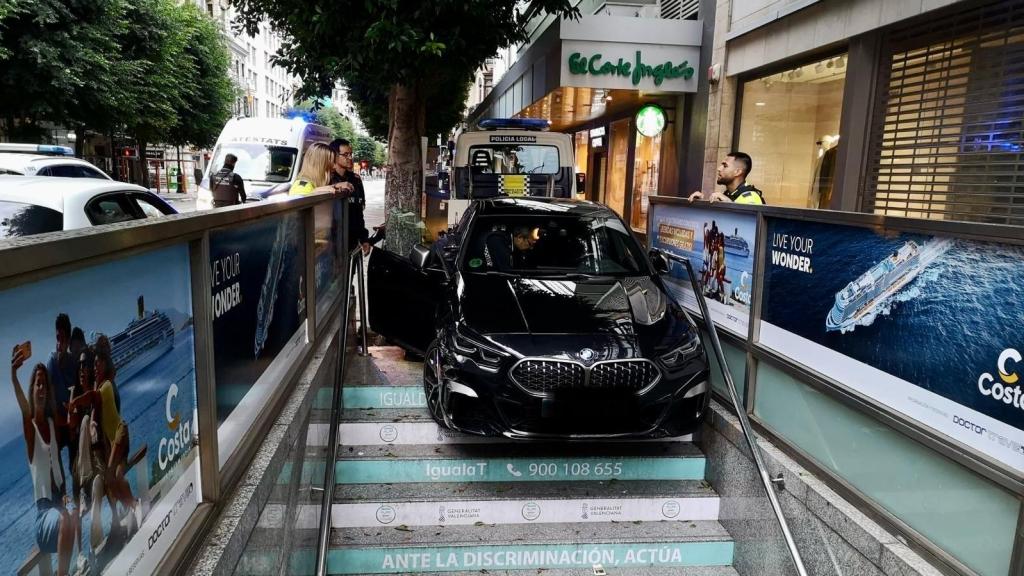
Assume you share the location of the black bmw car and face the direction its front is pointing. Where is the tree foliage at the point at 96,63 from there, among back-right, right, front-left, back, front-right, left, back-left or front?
back-right

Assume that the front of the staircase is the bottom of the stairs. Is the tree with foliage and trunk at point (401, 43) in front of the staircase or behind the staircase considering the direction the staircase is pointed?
behind

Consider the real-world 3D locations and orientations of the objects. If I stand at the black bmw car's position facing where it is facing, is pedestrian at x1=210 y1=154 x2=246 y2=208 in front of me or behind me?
behind

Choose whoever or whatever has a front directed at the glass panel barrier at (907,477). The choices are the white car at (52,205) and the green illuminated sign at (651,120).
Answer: the green illuminated sign

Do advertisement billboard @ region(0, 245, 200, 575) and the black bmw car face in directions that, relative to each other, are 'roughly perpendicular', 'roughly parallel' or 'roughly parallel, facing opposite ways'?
roughly perpendicular

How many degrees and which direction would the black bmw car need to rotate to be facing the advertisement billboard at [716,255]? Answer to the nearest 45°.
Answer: approximately 135° to its left
